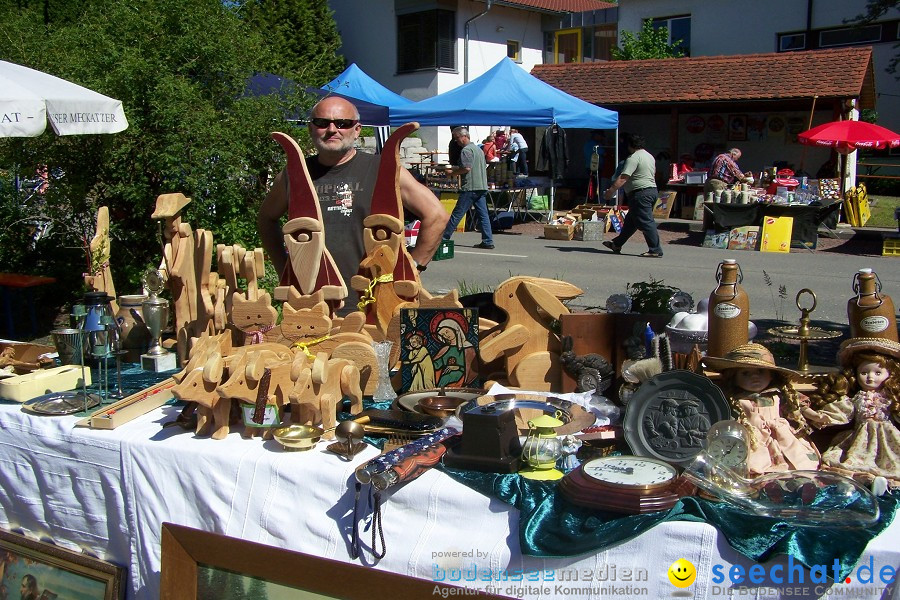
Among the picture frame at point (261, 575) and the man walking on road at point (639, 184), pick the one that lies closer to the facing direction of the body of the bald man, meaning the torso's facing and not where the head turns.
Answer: the picture frame

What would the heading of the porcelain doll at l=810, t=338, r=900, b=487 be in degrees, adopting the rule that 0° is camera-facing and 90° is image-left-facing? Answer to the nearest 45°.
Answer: approximately 0°

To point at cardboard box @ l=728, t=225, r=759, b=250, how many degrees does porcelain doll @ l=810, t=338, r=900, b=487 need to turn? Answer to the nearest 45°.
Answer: approximately 180°

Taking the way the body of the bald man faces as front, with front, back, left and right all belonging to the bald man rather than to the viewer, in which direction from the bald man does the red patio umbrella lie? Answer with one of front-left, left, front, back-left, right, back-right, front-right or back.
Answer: back-left

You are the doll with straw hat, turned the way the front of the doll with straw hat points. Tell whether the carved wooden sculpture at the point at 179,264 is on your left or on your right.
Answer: on your right
